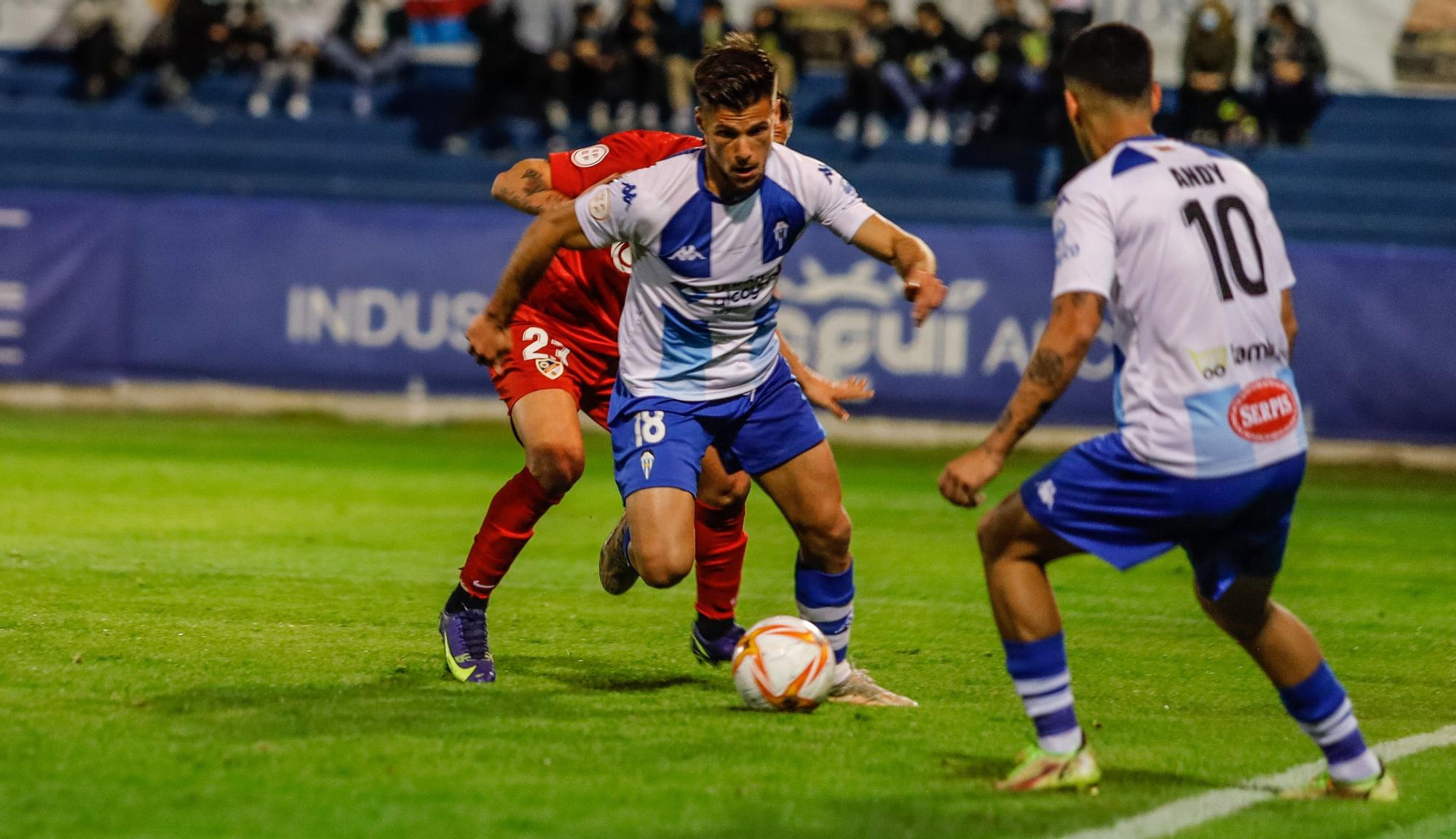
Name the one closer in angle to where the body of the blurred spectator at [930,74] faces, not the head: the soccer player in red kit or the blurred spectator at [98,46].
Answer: the soccer player in red kit

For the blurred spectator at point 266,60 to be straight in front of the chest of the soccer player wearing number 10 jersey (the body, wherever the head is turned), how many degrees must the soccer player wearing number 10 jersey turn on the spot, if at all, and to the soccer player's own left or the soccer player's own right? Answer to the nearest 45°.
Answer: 0° — they already face them

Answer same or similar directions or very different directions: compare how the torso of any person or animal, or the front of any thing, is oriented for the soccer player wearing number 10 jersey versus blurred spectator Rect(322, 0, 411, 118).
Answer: very different directions

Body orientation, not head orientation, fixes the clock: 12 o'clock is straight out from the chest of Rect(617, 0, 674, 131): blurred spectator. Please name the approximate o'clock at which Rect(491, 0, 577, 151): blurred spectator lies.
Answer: Rect(491, 0, 577, 151): blurred spectator is roughly at 4 o'clock from Rect(617, 0, 674, 131): blurred spectator.

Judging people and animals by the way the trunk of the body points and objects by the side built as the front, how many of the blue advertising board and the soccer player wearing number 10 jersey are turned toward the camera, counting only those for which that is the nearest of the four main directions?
1

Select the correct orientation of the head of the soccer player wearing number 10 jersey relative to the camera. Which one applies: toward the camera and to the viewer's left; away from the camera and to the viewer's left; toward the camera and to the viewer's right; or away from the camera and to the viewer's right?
away from the camera and to the viewer's left
